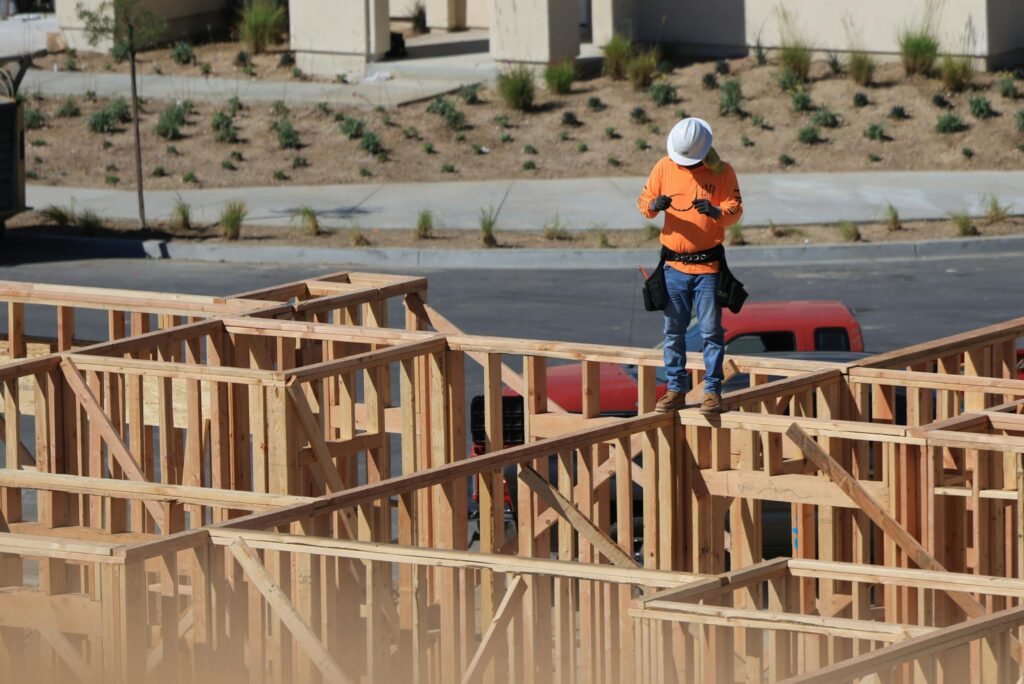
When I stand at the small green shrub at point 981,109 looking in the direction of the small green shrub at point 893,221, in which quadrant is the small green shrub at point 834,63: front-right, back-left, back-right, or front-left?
back-right

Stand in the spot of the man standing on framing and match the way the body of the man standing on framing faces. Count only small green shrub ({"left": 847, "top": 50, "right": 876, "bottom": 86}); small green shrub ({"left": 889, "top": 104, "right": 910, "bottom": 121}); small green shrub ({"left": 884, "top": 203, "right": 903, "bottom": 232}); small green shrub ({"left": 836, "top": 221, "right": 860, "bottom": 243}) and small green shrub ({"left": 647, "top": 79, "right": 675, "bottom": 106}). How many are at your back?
5

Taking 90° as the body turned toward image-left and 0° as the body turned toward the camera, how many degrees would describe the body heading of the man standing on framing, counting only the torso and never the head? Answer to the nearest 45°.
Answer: approximately 0°

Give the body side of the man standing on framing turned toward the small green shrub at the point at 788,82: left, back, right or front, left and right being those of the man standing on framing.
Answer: back

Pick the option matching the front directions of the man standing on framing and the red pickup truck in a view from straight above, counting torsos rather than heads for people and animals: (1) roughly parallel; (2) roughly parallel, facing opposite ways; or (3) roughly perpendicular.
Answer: roughly perpendicular

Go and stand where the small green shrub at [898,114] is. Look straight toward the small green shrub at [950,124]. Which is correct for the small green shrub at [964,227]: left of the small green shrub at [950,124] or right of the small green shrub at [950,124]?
right
